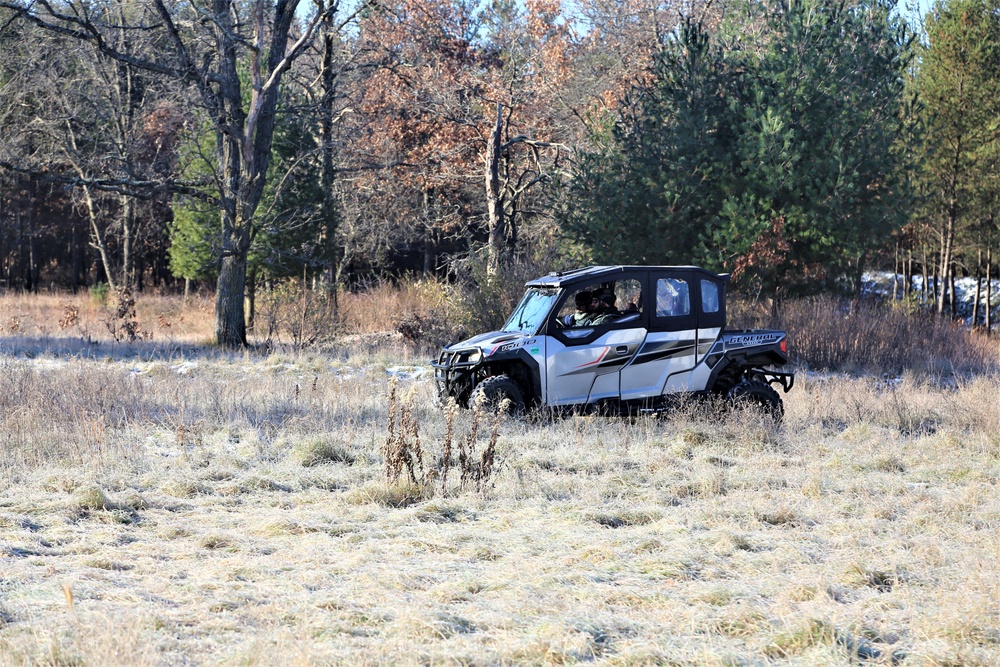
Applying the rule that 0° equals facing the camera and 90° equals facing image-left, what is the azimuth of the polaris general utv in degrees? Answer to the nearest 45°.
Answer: approximately 90°

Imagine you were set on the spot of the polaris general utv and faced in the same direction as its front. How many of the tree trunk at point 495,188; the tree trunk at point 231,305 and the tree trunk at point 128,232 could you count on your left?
0

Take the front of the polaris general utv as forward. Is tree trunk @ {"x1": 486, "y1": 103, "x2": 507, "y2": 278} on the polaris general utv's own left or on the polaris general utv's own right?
on the polaris general utv's own right

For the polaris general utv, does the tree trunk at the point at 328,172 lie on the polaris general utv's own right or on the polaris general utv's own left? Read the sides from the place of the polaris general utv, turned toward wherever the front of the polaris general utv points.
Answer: on the polaris general utv's own right

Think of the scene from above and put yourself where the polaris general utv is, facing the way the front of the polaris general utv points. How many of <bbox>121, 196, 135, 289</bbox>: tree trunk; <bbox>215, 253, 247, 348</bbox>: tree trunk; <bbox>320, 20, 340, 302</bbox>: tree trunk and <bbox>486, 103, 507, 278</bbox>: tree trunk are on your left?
0

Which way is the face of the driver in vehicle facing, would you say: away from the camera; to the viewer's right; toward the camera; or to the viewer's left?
to the viewer's left

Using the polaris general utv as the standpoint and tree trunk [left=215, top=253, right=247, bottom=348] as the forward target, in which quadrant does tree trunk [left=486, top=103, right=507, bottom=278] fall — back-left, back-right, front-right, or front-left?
front-right

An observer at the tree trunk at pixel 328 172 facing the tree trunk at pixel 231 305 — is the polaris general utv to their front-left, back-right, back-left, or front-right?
front-left

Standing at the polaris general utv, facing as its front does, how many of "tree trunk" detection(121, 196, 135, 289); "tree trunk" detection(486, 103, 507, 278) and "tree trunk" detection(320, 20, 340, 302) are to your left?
0

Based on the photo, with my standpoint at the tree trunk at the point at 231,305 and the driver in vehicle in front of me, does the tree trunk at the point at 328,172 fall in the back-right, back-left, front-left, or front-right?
back-left

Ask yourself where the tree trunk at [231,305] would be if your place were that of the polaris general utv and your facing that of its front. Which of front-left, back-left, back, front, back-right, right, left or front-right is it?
front-right

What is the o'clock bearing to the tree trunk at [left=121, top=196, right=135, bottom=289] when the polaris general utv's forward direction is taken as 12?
The tree trunk is roughly at 2 o'clock from the polaris general utv.
